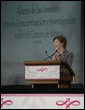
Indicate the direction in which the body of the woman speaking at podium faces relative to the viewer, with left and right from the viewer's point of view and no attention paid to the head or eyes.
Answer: facing the viewer and to the left of the viewer
